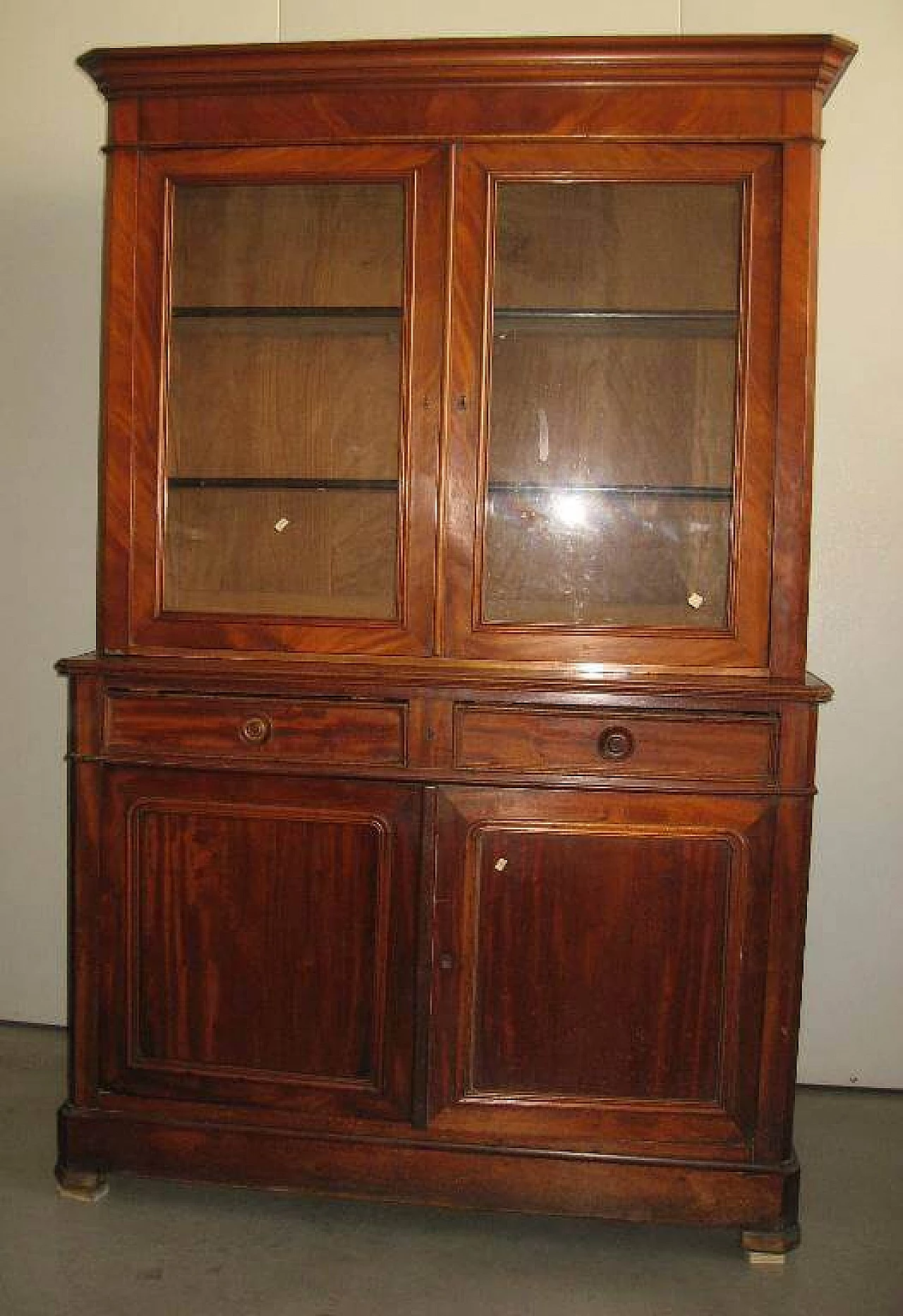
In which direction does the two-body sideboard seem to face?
toward the camera
